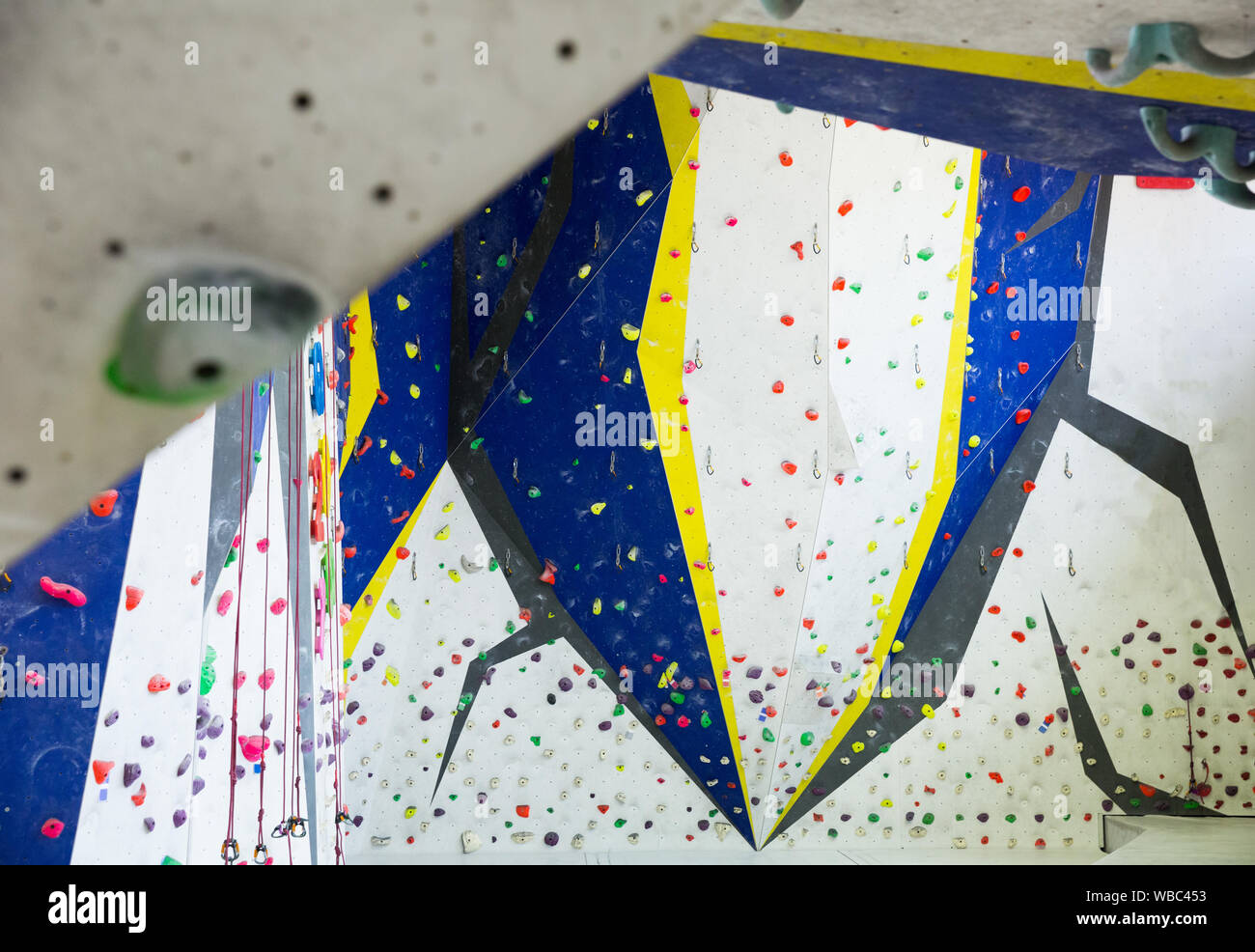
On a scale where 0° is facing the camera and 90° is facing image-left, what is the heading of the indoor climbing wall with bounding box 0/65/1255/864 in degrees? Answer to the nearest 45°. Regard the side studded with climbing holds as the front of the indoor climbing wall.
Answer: approximately 0°
